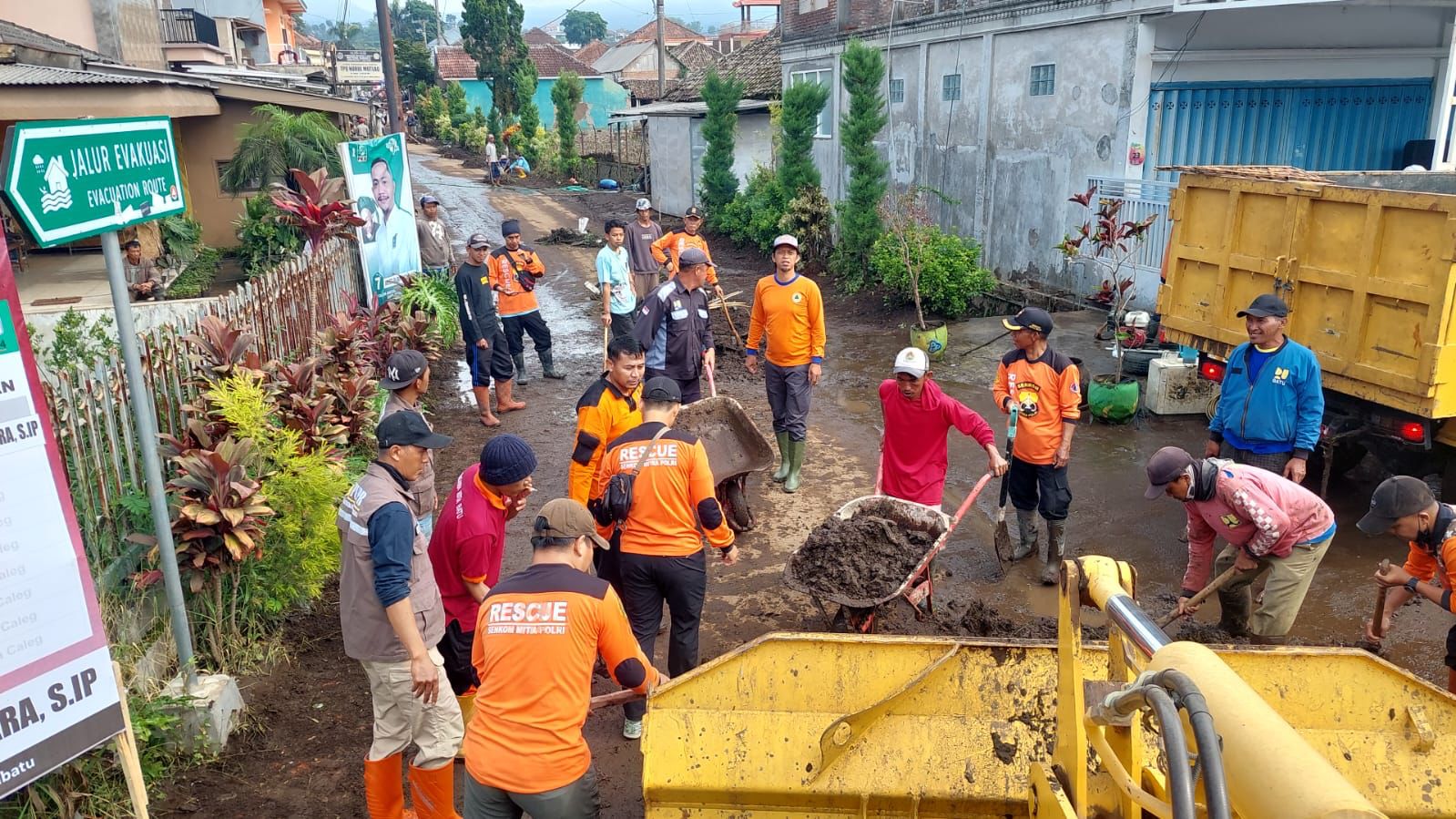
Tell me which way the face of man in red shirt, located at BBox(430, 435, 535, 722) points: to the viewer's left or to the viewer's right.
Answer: to the viewer's right

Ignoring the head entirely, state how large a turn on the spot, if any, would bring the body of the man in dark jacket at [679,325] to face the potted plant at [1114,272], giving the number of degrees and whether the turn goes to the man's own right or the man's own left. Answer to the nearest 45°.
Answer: approximately 90° to the man's own left

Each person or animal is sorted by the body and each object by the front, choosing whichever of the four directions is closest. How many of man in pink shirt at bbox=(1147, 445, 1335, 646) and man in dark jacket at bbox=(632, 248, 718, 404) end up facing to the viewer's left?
1

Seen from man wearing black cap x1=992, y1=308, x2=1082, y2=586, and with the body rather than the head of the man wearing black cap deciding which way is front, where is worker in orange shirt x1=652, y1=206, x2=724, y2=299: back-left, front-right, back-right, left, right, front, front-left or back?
right

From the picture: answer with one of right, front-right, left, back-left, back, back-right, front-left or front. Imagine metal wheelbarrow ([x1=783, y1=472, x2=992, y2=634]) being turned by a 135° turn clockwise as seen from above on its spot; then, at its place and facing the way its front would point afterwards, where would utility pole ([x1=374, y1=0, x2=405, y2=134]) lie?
front-left

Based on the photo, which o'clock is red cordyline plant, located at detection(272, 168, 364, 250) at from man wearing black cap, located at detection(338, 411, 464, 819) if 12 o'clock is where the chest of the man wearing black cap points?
The red cordyline plant is roughly at 9 o'clock from the man wearing black cap.

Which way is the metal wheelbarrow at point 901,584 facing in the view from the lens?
facing the viewer and to the left of the viewer

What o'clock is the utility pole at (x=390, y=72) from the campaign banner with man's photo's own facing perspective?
The utility pole is roughly at 6 o'clock from the campaign banner with man's photo.

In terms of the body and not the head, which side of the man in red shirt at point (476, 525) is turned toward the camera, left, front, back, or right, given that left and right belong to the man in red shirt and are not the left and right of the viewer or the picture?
right

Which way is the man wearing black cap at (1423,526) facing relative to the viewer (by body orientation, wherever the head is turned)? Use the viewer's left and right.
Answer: facing to the left of the viewer

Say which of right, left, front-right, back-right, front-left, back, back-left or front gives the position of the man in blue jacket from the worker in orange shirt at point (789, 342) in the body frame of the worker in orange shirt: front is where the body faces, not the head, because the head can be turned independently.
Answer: front-left

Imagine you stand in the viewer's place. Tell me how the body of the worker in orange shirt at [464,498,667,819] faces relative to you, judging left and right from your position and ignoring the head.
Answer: facing away from the viewer and to the right of the viewer

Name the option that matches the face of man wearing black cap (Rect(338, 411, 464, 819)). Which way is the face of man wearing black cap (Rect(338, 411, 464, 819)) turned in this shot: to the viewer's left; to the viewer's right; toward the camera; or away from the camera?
to the viewer's right

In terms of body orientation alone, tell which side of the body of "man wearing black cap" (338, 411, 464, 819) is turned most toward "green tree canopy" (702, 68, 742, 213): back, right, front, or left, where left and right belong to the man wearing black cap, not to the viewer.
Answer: left

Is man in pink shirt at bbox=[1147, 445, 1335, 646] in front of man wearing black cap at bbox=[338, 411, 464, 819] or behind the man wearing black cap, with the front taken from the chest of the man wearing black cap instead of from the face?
in front

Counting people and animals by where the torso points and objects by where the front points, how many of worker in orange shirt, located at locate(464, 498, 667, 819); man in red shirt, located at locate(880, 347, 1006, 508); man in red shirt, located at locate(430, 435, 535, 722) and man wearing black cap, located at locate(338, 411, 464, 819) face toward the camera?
1
